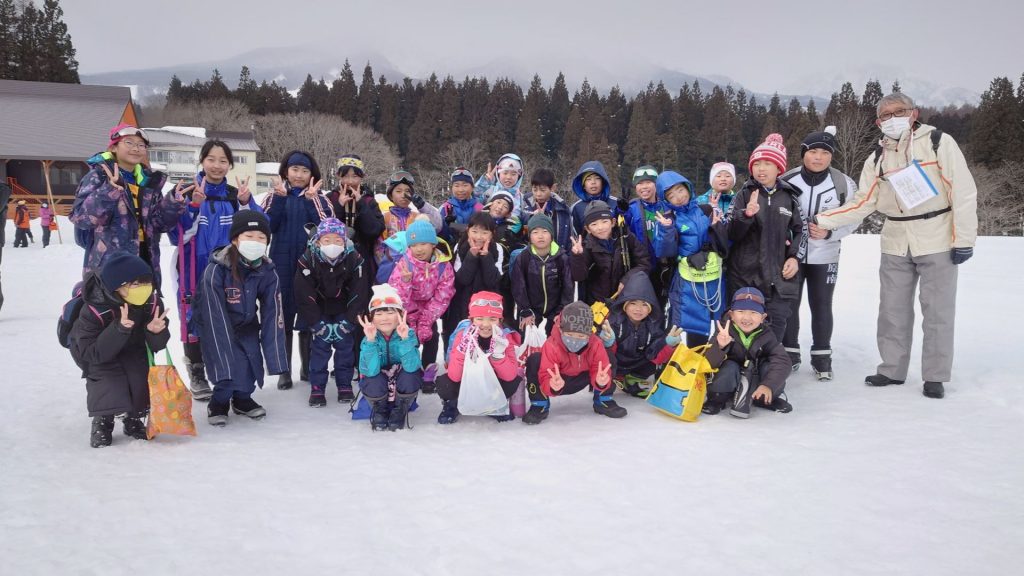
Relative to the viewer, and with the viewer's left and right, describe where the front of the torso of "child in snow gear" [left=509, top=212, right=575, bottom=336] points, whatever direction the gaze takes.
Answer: facing the viewer

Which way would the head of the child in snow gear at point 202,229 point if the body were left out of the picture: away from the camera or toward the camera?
toward the camera

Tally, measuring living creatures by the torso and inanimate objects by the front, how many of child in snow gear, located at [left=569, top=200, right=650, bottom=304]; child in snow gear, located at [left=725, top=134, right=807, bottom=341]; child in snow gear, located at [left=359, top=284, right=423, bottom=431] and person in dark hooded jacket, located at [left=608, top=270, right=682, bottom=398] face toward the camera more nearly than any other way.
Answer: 4

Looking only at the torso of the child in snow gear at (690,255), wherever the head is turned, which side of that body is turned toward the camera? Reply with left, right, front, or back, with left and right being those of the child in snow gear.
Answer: front

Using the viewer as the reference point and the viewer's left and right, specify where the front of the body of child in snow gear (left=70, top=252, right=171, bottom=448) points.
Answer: facing the viewer and to the right of the viewer

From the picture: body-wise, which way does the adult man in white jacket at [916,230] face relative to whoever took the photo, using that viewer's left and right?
facing the viewer and to the left of the viewer

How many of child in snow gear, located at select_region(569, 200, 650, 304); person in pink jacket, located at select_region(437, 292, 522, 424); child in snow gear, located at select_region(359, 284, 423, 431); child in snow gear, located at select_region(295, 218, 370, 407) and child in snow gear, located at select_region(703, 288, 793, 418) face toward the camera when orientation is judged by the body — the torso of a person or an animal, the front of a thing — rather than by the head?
5

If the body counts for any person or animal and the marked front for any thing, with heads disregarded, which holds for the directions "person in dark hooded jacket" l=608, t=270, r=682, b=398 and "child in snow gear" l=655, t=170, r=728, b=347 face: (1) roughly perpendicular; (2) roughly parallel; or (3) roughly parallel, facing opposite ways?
roughly parallel

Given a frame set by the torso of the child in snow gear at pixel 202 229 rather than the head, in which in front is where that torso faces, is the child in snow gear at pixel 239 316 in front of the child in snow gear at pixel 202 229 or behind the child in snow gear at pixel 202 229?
in front

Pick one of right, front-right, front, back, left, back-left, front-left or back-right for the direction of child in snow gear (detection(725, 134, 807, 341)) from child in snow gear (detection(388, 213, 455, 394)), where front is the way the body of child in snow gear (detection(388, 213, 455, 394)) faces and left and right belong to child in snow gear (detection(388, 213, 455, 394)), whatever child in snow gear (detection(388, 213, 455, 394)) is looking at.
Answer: left

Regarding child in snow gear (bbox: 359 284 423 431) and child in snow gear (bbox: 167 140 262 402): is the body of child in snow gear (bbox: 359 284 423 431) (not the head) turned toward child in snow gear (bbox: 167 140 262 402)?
no

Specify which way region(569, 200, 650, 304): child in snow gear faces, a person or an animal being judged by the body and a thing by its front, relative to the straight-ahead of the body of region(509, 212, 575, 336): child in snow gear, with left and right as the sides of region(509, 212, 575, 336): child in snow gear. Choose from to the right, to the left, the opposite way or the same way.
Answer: the same way

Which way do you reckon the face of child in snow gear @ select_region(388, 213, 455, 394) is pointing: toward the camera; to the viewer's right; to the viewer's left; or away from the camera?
toward the camera

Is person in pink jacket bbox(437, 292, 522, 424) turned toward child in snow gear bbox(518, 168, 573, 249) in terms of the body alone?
no
